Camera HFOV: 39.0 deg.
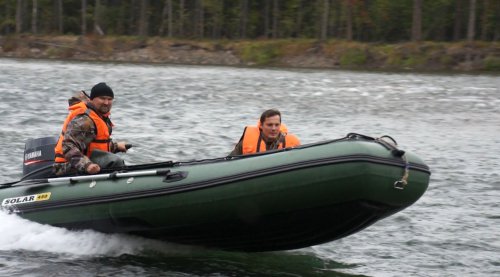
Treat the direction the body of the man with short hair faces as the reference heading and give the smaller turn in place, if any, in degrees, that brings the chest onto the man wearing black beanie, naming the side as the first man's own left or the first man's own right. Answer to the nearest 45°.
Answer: approximately 135° to the first man's own right

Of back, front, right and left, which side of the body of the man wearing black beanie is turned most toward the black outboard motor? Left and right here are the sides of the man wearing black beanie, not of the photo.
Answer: back

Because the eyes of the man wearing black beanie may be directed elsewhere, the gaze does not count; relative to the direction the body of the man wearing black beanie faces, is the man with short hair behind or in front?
in front

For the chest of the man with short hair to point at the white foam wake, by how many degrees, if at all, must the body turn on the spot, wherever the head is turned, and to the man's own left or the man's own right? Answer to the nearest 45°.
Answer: approximately 135° to the man's own right

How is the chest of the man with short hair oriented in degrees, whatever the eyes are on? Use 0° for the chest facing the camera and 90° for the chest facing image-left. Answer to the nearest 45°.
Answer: approximately 315°

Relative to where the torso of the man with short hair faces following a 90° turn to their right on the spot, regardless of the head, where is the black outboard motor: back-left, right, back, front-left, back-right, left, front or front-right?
front-right
